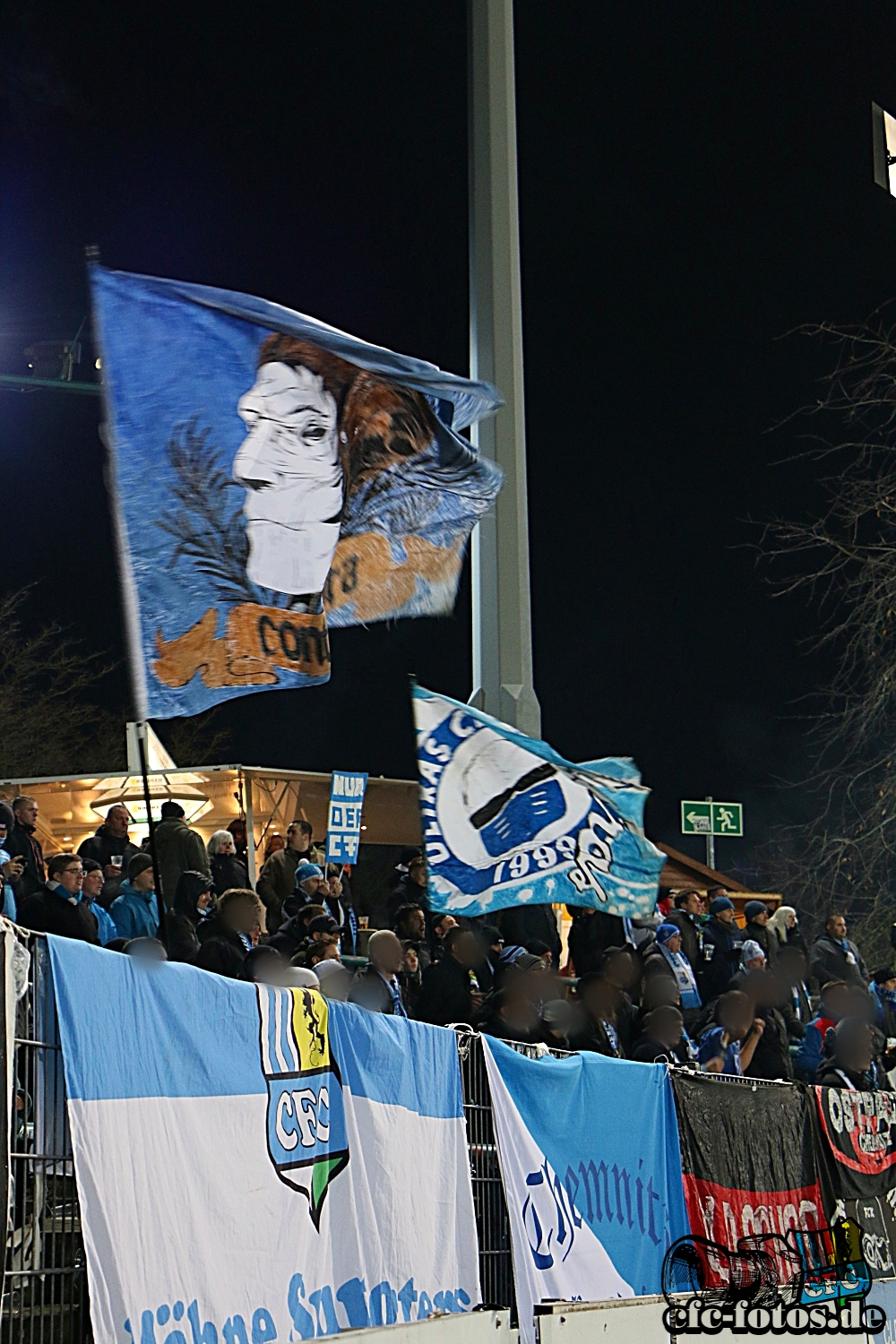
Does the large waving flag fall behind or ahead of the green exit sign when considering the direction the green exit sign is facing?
ahead

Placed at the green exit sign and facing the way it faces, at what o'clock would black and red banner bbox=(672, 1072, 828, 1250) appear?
The black and red banner is roughly at 12 o'clock from the green exit sign.

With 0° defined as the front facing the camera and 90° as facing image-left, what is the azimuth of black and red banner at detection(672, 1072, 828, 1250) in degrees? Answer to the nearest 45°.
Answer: approximately 0°

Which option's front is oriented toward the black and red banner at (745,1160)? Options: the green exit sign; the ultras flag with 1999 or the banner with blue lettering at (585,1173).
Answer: the green exit sign

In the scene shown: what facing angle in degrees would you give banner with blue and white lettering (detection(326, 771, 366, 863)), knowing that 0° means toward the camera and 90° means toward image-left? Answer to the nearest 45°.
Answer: approximately 0°

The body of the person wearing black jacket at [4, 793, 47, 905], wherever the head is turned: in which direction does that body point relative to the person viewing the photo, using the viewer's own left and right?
facing the viewer and to the right of the viewer

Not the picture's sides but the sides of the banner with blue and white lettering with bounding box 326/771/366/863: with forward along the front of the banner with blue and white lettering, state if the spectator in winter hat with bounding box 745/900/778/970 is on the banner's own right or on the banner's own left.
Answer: on the banner's own left

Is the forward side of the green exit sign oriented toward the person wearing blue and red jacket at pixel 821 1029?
yes
